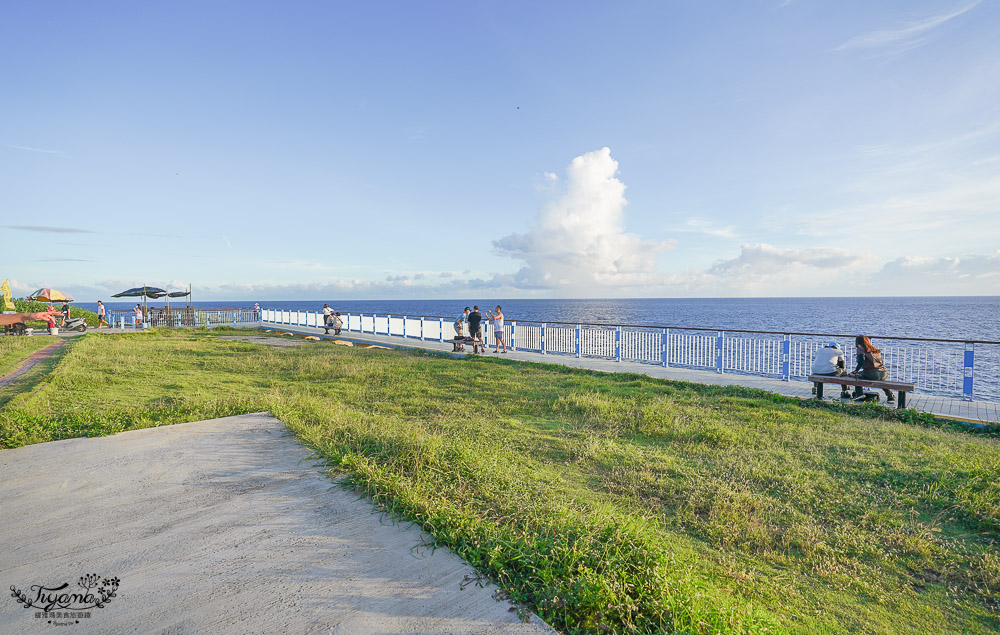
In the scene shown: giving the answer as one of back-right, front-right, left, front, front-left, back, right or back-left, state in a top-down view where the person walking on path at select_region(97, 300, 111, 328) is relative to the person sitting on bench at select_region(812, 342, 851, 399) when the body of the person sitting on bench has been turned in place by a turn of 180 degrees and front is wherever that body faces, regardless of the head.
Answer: front-right

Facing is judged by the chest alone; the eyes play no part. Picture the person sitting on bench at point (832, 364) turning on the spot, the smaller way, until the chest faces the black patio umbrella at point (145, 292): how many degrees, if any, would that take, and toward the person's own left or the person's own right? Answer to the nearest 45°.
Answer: approximately 135° to the person's own left

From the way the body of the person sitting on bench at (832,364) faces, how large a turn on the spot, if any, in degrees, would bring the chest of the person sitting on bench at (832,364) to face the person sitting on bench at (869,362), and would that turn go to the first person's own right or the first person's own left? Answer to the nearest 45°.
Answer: approximately 90° to the first person's own right

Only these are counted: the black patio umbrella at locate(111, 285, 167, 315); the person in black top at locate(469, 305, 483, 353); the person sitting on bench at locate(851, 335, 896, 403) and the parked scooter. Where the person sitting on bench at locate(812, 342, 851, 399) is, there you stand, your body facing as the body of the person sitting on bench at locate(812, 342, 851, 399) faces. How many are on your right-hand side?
1

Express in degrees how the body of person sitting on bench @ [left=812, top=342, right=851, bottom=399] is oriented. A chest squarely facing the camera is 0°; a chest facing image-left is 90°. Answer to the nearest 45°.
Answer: approximately 225°

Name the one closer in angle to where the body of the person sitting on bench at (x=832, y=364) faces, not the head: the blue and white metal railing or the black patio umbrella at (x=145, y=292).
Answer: the blue and white metal railing

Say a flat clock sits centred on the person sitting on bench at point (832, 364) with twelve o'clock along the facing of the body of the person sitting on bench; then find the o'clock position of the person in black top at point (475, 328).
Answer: The person in black top is roughly at 8 o'clock from the person sitting on bench.
